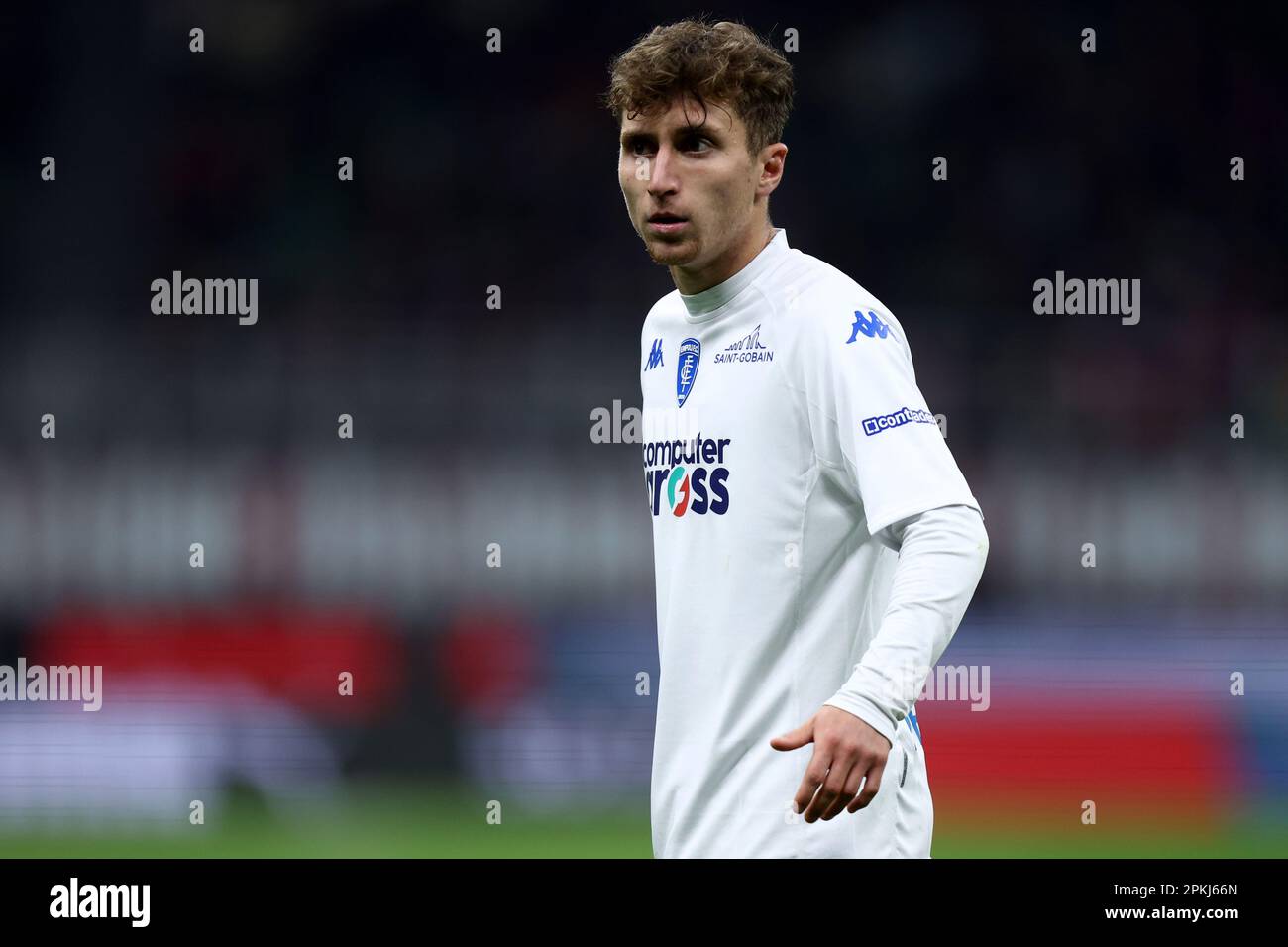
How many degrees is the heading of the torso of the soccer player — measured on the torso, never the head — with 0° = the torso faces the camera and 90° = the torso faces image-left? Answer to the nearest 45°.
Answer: approximately 45°

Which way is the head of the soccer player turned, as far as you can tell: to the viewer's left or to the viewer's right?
to the viewer's left
